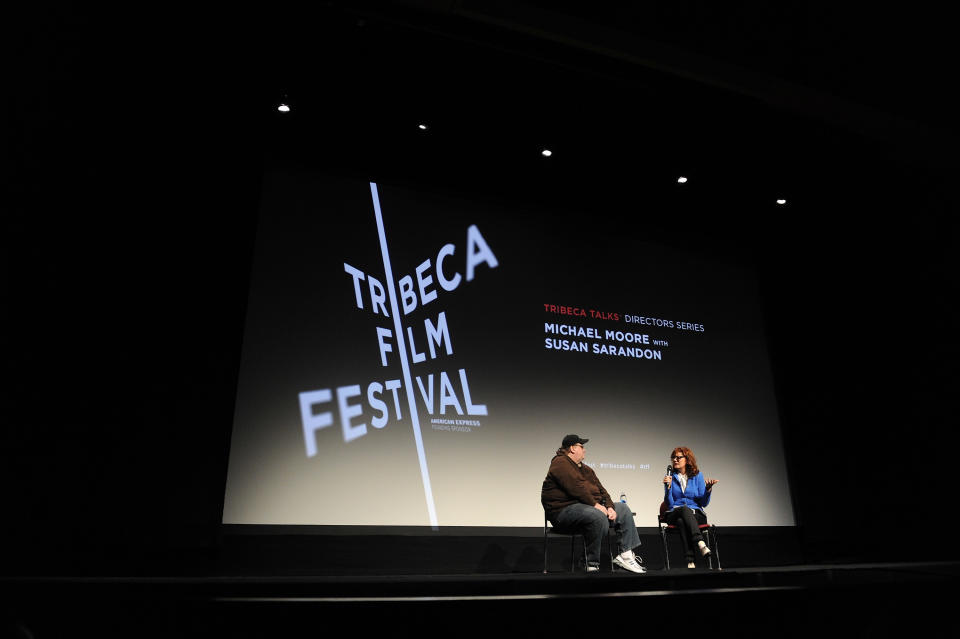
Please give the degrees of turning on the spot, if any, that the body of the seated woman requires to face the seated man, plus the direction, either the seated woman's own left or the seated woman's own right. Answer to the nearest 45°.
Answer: approximately 45° to the seated woman's own right

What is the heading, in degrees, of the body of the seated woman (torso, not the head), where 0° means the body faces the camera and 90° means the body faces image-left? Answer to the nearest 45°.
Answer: approximately 0°

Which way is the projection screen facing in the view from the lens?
facing the viewer and to the right of the viewer

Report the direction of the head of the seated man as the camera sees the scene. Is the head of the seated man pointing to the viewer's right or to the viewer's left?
to the viewer's right
